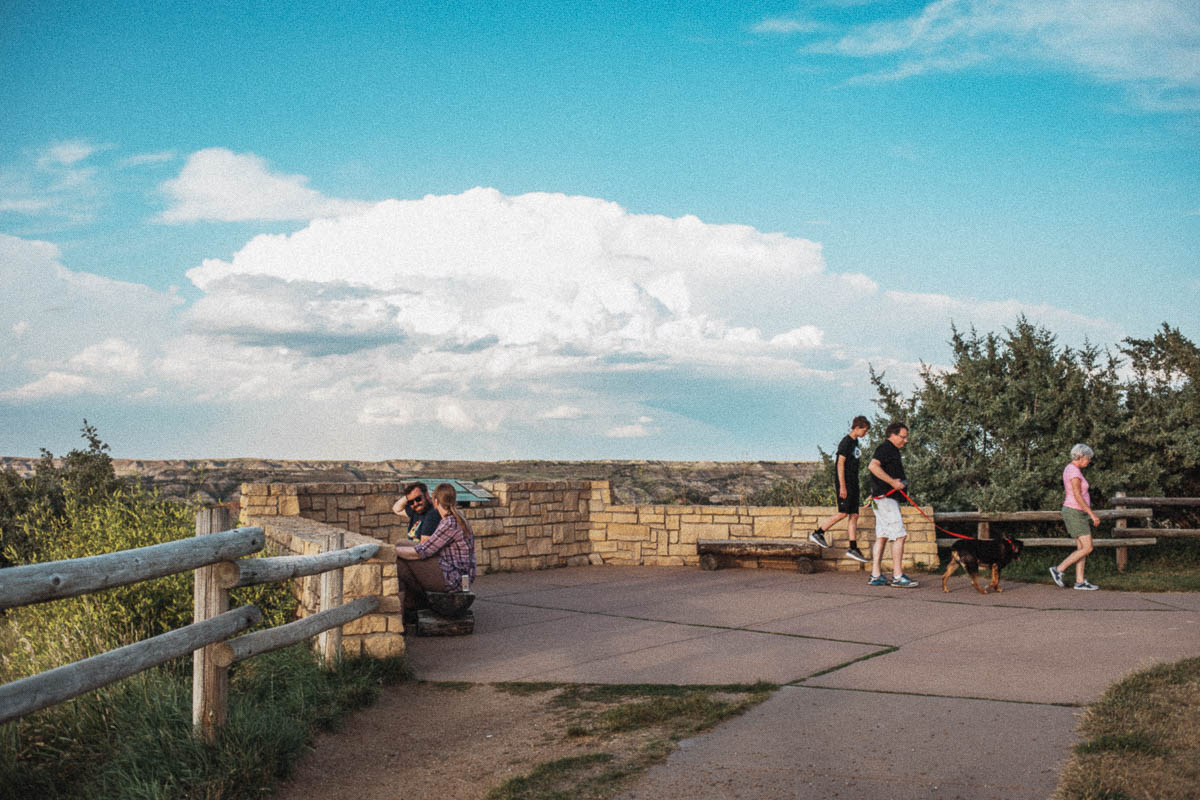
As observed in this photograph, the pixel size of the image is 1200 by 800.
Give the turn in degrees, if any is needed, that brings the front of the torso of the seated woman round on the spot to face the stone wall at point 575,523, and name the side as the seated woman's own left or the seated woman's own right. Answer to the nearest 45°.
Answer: approximately 90° to the seated woman's own right

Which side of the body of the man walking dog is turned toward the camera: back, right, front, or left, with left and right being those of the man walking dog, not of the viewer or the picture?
right

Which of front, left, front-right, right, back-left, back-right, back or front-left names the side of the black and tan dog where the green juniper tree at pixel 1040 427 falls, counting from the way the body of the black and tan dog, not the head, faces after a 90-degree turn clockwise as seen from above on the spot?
back

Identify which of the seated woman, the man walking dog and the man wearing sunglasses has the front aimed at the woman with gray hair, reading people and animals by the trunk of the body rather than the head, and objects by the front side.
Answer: the man walking dog

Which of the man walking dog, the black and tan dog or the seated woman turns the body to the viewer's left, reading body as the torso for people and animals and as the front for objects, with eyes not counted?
the seated woman

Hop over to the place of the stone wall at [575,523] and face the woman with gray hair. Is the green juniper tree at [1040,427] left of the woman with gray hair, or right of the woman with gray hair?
left

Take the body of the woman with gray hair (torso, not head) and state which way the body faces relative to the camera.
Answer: to the viewer's right

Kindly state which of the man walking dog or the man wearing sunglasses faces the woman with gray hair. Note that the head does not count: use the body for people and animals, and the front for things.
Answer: the man walking dog

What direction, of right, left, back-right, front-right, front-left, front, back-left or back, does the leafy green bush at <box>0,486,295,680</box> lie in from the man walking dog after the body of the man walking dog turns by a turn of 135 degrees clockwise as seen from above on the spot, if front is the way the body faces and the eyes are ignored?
front

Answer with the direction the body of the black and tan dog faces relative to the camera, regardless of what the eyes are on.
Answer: to the viewer's right

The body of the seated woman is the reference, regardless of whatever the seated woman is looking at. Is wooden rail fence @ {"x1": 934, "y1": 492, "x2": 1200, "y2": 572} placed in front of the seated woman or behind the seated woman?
behind

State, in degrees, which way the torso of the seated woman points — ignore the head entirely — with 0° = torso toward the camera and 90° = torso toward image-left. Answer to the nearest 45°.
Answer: approximately 90°
